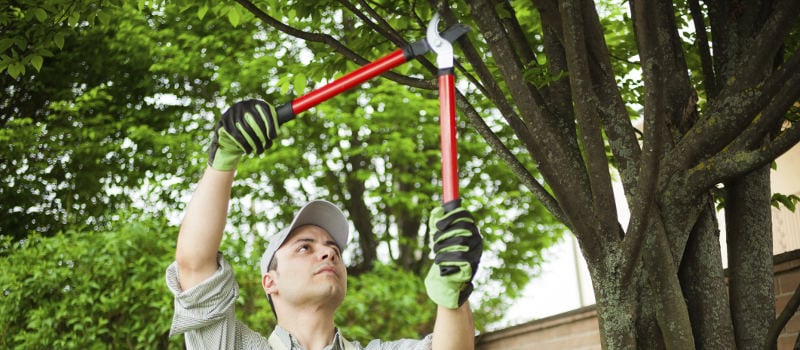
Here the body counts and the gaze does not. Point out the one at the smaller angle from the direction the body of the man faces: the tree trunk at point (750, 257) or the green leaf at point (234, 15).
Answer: the tree trunk

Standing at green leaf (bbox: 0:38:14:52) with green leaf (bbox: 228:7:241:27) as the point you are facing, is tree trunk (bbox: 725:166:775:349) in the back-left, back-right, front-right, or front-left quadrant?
front-right

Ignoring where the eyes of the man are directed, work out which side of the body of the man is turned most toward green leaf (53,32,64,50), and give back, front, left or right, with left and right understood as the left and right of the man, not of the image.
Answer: back

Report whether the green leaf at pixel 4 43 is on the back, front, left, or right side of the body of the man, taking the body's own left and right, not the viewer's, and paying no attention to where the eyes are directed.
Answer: back

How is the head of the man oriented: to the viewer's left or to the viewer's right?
to the viewer's right

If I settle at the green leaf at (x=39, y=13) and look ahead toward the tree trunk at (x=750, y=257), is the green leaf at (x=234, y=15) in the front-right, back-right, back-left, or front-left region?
front-left

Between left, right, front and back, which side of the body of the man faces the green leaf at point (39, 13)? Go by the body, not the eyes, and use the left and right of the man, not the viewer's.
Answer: back

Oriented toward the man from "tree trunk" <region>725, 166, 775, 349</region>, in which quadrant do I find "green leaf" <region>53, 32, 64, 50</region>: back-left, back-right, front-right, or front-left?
front-right

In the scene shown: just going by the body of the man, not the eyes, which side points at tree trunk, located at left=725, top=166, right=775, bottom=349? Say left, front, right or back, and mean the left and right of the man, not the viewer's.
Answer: left
